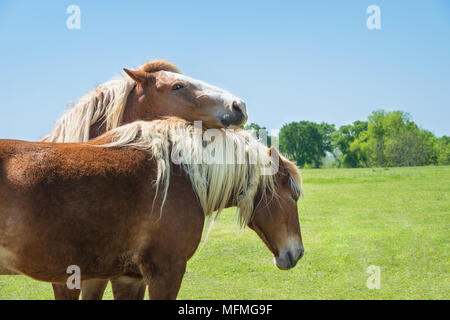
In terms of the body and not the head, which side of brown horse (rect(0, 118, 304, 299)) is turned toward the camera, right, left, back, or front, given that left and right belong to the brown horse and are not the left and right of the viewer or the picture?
right

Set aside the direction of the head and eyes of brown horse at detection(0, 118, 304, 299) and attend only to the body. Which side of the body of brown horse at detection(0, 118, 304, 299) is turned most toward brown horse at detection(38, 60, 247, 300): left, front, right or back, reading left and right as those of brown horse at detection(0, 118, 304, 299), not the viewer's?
left
